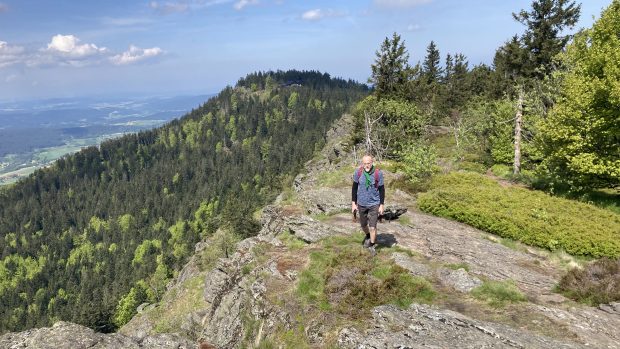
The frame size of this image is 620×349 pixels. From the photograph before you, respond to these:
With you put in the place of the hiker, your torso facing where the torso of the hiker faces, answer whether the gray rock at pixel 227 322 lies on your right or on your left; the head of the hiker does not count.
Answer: on your right

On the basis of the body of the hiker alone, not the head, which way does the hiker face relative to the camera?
toward the camera

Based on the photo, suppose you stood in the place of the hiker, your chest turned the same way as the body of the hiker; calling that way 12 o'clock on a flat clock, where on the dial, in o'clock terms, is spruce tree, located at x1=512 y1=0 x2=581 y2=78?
The spruce tree is roughly at 7 o'clock from the hiker.

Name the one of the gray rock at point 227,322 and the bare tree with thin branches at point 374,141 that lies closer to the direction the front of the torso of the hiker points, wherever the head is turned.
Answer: the gray rock

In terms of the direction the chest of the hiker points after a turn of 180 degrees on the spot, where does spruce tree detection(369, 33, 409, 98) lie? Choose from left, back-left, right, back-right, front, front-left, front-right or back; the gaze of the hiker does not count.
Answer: front

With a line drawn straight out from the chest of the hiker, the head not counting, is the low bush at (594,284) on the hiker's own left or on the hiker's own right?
on the hiker's own left

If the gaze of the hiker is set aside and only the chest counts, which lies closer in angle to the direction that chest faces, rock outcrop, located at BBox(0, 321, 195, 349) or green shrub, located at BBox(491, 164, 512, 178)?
the rock outcrop

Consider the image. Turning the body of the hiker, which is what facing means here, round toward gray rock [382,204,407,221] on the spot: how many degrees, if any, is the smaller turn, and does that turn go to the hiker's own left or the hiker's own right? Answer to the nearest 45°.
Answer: approximately 180°

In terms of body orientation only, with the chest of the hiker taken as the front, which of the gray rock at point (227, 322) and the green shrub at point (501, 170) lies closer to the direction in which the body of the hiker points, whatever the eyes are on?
the gray rock

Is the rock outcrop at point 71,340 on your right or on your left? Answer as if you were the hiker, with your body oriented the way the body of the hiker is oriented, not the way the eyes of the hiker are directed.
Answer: on your right

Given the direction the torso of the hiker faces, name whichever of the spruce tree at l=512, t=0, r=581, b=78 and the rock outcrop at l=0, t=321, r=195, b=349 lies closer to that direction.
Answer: the rock outcrop

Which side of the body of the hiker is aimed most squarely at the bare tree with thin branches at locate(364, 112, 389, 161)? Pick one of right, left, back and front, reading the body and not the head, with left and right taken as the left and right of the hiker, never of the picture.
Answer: back
